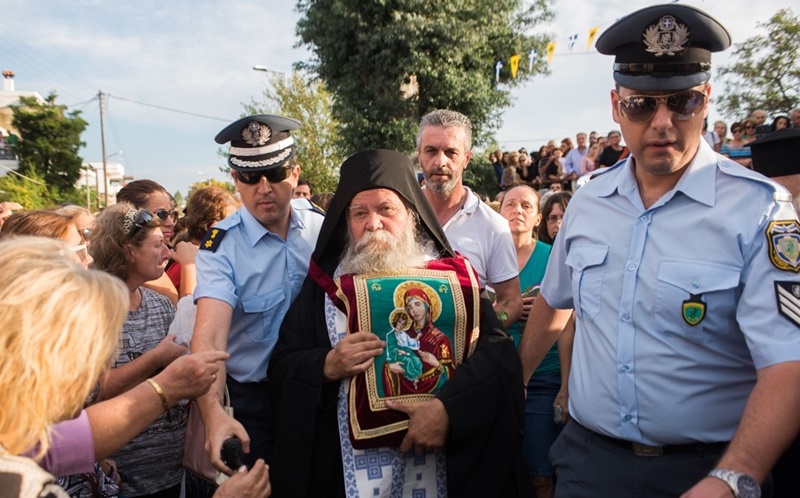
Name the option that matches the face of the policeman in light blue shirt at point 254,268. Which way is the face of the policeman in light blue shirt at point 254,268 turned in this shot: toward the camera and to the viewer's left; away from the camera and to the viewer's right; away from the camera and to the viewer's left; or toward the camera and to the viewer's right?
toward the camera and to the viewer's left

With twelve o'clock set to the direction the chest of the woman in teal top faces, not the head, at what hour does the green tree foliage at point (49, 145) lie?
The green tree foliage is roughly at 5 o'clock from the woman in teal top.

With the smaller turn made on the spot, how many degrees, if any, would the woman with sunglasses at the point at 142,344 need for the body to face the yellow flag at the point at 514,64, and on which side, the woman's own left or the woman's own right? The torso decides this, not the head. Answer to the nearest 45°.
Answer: approximately 45° to the woman's own left

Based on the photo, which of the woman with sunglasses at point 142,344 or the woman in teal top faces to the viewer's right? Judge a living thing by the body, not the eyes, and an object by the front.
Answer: the woman with sunglasses

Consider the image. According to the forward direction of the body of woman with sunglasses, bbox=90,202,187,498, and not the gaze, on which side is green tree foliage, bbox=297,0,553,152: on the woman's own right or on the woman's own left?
on the woman's own left

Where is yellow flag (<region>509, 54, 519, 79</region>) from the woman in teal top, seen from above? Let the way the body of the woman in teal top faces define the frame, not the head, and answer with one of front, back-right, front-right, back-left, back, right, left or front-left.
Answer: back-right
